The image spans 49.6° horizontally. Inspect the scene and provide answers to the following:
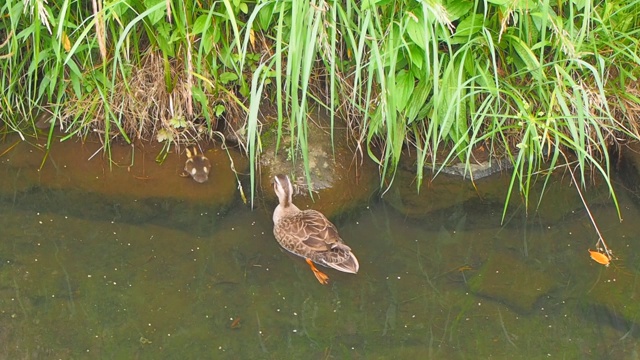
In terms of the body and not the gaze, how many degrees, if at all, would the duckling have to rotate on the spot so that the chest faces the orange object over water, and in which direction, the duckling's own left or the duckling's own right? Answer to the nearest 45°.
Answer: approximately 135° to the duckling's own right

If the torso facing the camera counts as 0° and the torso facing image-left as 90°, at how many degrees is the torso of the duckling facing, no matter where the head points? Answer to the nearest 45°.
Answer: approximately 180°
